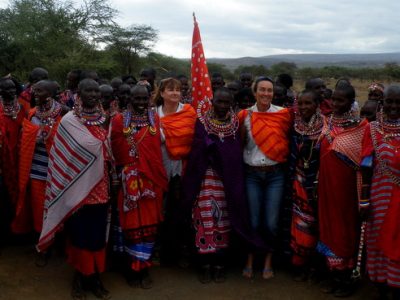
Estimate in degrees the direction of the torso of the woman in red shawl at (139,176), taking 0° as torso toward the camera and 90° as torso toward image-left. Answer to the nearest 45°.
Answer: approximately 0°

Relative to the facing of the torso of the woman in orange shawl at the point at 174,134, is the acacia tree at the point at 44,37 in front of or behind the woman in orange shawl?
behind

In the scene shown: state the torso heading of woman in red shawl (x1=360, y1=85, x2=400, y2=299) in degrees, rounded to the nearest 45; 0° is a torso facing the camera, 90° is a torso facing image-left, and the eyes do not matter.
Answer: approximately 0°

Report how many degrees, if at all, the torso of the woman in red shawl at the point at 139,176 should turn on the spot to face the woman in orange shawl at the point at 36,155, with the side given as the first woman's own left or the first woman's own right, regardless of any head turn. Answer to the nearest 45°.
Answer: approximately 135° to the first woman's own right

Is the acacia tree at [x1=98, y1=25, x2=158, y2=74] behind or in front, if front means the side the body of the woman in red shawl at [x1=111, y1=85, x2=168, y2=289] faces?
behind

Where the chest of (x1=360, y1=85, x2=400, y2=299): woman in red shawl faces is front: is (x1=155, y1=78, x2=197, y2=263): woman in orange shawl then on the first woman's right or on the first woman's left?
on the first woman's right

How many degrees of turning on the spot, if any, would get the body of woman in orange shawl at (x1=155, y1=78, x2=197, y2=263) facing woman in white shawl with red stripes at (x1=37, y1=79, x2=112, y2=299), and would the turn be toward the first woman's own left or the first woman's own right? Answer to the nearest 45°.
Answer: approximately 45° to the first woman's own right
